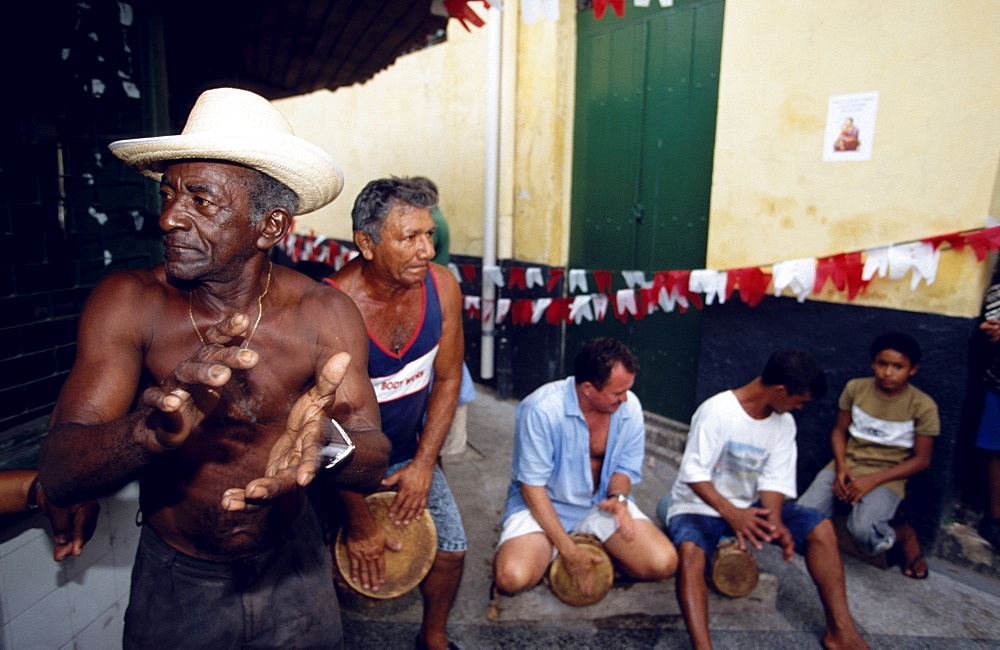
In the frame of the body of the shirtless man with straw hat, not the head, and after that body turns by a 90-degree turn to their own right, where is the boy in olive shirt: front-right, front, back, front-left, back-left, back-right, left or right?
back

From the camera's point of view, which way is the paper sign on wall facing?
toward the camera

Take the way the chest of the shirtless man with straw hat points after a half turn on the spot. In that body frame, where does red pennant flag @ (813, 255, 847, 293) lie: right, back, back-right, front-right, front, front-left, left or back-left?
right

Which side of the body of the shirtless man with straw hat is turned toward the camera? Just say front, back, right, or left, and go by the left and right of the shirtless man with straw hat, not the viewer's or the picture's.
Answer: front

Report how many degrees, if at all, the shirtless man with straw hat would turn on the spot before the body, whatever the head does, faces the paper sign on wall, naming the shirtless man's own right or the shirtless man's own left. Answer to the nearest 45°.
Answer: approximately 90° to the shirtless man's own left

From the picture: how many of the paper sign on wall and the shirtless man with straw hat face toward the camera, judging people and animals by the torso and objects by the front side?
2

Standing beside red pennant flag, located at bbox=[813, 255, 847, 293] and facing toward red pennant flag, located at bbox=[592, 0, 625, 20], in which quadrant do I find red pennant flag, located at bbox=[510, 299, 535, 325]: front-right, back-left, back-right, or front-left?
front-right

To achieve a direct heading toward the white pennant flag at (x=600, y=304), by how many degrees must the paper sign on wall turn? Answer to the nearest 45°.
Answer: approximately 90° to its right
